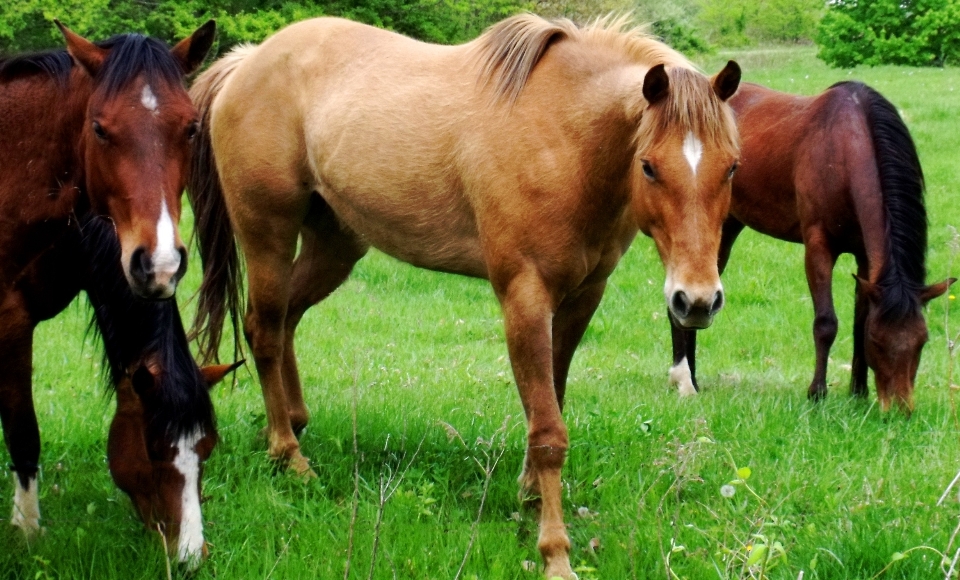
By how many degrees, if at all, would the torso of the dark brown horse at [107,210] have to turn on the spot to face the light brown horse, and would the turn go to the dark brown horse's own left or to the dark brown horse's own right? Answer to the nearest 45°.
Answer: approximately 45° to the dark brown horse's own left

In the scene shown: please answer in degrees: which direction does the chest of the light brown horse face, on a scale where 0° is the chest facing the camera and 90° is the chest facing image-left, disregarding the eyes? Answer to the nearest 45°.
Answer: approximately 315°

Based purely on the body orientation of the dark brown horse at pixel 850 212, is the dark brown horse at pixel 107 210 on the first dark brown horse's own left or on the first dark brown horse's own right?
on the first dark brown horse's own right

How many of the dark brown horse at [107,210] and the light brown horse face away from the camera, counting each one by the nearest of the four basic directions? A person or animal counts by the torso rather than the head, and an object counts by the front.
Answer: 0

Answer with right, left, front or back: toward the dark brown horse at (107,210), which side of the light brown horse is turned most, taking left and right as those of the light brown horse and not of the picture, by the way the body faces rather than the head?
right

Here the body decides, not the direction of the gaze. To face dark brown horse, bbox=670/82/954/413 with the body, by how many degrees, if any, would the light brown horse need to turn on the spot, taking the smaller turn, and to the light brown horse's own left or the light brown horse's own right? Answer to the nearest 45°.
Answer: approximately 90° to the light brown horse's own left

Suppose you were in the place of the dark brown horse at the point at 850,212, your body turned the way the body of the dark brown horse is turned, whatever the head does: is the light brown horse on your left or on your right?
on your right

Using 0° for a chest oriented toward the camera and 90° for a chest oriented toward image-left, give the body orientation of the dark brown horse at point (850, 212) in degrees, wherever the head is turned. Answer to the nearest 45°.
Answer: approximately 315°
